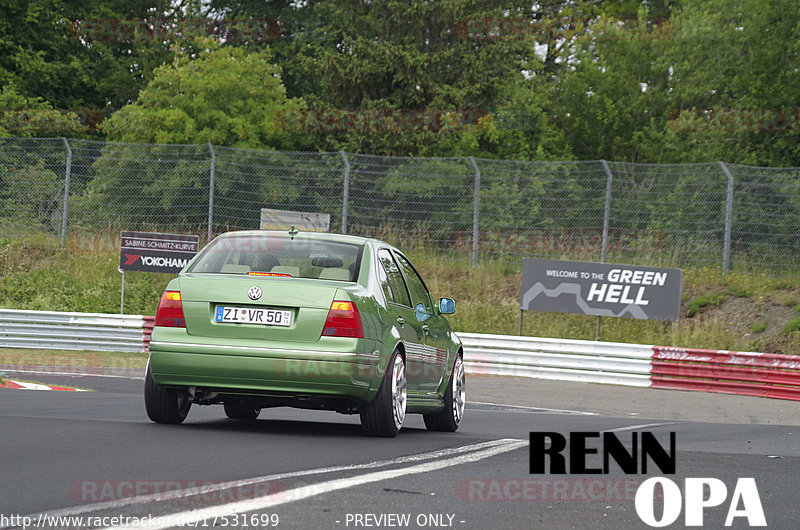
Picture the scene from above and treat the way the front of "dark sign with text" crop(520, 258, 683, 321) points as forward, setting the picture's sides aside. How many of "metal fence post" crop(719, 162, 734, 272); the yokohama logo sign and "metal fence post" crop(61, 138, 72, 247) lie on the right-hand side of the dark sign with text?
2

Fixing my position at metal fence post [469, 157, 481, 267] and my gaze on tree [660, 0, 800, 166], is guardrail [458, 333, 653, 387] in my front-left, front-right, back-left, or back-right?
back-right

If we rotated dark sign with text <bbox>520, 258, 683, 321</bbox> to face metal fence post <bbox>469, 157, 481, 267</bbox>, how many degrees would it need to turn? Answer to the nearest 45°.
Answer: approximately 135° to its right

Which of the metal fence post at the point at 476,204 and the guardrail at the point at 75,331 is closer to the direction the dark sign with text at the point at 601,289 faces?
the guardrail

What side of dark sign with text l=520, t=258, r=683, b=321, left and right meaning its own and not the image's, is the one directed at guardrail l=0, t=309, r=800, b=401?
front

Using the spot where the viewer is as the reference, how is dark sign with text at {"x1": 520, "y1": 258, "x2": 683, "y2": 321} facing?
facing the viewer

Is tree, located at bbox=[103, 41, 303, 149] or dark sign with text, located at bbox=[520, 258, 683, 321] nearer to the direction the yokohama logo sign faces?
the dark sign with text

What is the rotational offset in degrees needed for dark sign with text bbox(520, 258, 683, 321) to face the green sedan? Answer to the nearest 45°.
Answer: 0° — it already faces it

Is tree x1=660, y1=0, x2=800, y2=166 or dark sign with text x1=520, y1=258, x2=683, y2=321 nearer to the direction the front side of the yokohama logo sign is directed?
the dark sign with text

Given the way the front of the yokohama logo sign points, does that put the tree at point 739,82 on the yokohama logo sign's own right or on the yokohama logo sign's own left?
on the yokohama logo sign's own left

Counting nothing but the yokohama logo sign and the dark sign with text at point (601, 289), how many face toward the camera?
2

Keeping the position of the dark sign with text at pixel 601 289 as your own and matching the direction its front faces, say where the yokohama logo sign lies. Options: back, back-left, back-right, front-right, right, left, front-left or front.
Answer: right

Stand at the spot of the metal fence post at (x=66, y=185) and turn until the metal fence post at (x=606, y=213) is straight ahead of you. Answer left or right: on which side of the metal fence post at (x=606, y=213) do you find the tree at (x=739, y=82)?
left

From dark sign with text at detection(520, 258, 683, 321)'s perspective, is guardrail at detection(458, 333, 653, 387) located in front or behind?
in front

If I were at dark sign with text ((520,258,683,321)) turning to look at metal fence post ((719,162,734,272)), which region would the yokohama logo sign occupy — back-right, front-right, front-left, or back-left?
back-left

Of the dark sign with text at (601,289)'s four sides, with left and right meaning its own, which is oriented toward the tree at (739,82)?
back

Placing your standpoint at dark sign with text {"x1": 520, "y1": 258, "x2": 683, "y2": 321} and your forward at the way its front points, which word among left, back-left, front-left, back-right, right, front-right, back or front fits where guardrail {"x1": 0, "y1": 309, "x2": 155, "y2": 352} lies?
right

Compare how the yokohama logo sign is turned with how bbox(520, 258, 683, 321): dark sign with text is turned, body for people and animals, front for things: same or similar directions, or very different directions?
same or similar directions

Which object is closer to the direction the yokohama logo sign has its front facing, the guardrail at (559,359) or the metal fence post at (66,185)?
the guardrail
